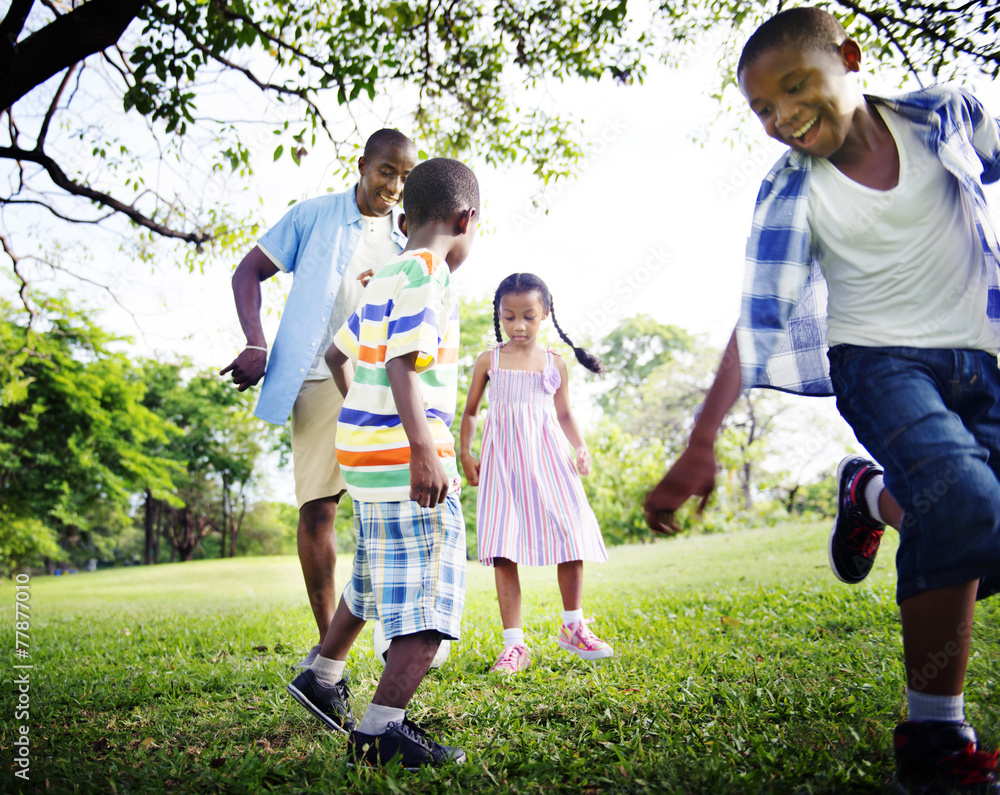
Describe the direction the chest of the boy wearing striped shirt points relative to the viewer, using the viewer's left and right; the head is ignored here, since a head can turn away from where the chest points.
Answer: facing away from the viewer and to the right of the viewer

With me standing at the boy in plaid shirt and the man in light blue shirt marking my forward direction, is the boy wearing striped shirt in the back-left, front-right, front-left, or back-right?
front-left

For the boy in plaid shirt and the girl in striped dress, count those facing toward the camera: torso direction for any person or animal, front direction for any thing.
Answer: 2

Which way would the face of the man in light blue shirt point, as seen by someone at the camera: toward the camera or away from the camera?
toward the camera

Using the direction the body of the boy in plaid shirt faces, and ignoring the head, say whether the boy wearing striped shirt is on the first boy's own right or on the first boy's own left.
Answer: on the first boy's own right

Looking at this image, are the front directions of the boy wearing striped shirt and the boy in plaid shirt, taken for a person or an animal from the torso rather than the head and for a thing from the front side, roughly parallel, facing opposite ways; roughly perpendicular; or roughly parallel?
roughly parallel, facing opposite ways

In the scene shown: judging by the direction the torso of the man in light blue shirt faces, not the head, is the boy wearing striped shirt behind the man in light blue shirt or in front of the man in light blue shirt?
in front

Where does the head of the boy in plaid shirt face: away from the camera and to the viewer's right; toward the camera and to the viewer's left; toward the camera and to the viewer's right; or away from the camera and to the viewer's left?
toward the camera and to the viewer's left

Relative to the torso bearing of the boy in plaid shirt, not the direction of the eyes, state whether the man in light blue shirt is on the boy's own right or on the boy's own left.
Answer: on the boy's own right

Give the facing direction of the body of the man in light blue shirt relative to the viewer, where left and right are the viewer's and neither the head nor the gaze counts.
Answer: facing the viewer and to the right of the viewer

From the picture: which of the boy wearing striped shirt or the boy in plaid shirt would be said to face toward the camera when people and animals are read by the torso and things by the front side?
the boy in plaid shirt

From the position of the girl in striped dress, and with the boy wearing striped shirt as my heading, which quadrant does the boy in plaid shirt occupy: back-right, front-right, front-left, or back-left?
front-left

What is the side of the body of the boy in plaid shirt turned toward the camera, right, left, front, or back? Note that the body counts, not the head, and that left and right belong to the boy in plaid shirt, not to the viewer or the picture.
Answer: front
